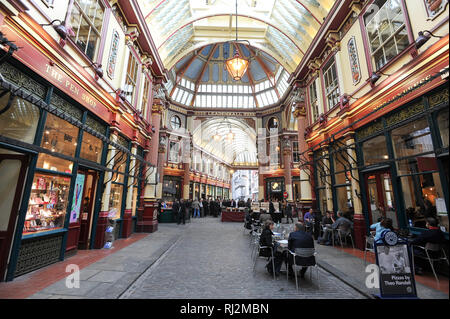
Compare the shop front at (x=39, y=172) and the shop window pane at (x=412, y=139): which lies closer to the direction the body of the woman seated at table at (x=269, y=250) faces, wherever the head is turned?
the shop window pane

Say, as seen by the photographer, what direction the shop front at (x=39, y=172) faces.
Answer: facing the viewer and to the right of the viewer

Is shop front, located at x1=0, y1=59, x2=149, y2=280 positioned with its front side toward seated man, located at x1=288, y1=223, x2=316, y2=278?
yes

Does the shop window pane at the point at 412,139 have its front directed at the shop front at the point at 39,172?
yes

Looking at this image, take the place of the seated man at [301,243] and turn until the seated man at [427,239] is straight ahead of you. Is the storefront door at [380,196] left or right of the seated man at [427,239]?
left

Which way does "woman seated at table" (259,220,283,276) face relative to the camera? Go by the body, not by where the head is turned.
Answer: to the viewer's right

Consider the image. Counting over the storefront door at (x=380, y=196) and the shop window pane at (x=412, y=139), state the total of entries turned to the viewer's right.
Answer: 0

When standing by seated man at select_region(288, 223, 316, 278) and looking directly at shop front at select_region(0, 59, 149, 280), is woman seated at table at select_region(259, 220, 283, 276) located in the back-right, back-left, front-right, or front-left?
front-right

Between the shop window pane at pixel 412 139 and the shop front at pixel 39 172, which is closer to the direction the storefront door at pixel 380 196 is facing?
the shop front

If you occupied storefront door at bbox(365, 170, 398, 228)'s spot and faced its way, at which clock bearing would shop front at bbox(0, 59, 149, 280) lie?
The shop front is roughly at 12 o'clock from the storefront door.

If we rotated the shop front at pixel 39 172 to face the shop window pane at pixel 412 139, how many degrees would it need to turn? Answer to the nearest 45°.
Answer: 0° — it already faces it

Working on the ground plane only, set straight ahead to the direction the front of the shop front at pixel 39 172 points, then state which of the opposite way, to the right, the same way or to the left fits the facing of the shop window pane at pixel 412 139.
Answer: the opposite way

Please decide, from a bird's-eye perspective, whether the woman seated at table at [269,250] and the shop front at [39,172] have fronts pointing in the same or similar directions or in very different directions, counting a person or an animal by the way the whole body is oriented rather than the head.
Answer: same or similar directions

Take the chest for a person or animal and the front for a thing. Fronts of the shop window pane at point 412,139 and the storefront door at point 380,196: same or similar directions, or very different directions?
same or similar directions

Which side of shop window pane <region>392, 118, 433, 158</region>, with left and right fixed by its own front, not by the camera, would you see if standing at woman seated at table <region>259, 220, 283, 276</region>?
front

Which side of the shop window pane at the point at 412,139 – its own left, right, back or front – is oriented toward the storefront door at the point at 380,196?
right
